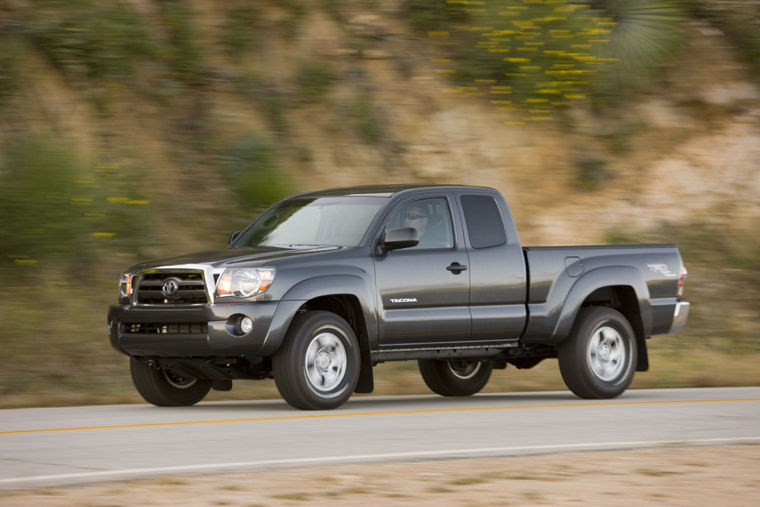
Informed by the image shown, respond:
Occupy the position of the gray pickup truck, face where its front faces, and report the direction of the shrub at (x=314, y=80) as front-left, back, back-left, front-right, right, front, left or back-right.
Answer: back-right

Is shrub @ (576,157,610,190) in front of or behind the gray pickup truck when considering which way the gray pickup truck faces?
behind

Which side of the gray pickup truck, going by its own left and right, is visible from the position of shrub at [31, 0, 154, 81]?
right

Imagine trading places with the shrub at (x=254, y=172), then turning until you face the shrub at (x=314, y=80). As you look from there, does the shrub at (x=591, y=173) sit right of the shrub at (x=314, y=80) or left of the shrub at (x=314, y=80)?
right

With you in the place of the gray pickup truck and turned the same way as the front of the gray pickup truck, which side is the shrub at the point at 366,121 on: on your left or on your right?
on your right

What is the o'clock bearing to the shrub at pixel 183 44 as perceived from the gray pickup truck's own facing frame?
The shrub is roughly at 4 o'clock from the gray pickup truck.

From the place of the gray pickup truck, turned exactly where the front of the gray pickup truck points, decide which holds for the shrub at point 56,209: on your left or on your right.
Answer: on your right

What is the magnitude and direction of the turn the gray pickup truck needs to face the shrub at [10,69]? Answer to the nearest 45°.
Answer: approximately 90° to its right

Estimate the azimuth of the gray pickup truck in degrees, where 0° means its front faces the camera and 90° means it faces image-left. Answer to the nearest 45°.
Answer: approximately 45°

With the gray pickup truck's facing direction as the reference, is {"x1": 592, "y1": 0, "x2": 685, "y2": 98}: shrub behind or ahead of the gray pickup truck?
behind

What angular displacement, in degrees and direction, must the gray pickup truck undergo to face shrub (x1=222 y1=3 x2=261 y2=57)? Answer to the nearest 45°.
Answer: approximately 135° to its right
